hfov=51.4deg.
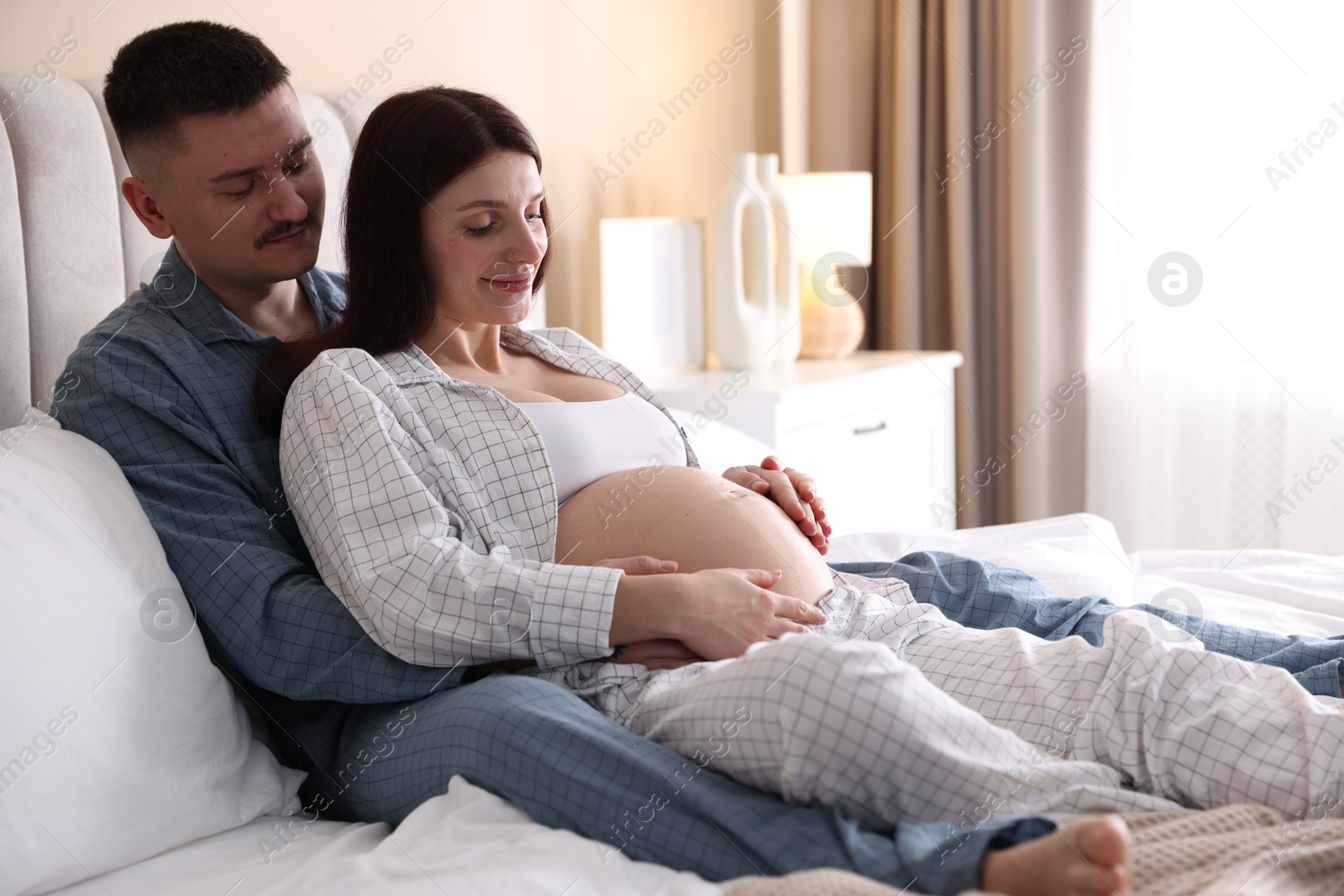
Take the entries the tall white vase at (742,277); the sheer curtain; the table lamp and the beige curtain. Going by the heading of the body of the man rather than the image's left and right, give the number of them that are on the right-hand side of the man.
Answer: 0

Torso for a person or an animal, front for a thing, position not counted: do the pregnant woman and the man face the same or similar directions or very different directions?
same or similar directions

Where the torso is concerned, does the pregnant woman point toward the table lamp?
no

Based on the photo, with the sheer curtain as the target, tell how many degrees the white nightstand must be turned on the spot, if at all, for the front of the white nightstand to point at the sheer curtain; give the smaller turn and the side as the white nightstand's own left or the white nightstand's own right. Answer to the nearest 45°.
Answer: approximately 45° to the white nightstand's own left

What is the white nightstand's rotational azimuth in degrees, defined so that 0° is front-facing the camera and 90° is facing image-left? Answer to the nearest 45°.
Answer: approximately 315°

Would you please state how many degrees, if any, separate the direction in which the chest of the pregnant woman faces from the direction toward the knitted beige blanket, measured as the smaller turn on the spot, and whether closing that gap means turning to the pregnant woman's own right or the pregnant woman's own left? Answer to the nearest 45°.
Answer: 0° — they already face it

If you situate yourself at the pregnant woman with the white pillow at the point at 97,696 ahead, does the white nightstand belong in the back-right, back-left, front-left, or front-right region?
back-right

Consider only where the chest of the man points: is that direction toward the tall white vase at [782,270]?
no

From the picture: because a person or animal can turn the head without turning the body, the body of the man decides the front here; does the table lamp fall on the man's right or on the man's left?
on the man's left

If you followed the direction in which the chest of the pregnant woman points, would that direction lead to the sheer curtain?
no

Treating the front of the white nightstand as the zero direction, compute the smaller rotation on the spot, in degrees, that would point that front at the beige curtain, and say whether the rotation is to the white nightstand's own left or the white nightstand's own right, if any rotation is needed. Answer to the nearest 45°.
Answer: approximately 90° to the white nightstand's own left

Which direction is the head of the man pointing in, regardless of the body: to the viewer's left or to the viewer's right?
to the viewer's right

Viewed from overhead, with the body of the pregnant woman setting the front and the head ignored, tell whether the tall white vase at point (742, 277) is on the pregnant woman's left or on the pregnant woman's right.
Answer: on the pregnant woman's left

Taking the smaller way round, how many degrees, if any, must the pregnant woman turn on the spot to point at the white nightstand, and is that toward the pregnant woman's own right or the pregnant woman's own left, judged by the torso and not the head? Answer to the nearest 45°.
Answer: approximately 135° to the pregnant woman's own left

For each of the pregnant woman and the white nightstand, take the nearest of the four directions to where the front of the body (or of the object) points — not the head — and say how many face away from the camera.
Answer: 0

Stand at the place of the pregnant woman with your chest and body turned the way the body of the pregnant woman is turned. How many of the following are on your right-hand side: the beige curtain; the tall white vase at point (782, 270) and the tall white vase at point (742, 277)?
0
